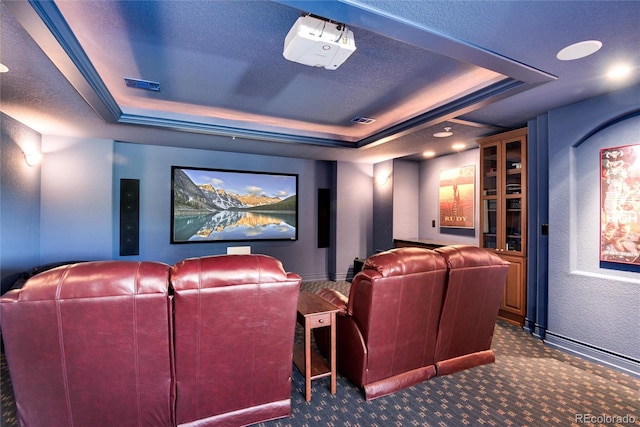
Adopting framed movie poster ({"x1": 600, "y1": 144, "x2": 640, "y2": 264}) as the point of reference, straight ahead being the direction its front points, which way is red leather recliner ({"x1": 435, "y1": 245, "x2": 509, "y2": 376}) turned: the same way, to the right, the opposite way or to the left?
to the right

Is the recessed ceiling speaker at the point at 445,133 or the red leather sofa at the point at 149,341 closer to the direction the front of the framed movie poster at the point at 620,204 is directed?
the red leather sofa

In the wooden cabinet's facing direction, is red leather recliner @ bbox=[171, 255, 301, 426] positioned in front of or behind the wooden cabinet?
in front

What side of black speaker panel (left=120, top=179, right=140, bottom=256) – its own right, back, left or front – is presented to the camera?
front

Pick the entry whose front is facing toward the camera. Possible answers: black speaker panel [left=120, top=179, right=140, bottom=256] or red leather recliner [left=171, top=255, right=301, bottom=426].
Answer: the black speaker panel

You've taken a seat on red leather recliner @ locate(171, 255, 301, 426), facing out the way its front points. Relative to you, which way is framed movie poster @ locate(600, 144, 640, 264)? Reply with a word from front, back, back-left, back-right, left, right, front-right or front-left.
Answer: right

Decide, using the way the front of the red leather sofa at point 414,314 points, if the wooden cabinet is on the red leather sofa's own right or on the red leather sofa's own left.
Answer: on the red leather sofa's own right

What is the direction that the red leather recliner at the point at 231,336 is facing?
away from the camera

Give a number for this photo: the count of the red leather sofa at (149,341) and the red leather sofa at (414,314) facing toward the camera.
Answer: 0

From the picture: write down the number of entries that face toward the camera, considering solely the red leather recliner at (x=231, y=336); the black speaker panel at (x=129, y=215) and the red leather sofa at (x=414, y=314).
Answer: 1

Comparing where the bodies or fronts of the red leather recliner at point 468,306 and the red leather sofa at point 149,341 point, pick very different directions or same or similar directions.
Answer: same or similar directions

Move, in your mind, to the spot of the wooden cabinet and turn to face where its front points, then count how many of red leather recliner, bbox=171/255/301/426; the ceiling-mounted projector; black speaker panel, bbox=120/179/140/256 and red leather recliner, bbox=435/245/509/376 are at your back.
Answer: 0

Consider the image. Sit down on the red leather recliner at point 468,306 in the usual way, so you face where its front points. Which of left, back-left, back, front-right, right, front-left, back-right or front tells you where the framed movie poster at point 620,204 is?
right

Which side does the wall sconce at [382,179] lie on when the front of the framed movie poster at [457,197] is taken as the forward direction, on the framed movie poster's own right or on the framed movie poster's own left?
on the framed movie poster's own right

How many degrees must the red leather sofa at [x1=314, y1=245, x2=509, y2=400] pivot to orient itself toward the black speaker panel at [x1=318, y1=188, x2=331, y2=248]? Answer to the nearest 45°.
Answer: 0° — it already faces it

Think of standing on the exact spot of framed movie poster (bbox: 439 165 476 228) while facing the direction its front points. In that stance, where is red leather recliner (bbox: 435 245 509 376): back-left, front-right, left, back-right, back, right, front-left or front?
front-left

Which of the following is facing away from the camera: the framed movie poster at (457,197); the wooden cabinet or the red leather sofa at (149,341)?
the red leather sofa

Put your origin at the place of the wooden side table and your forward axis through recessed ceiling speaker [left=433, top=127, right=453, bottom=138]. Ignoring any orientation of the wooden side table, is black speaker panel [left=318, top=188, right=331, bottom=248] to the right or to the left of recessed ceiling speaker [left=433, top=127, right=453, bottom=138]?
left

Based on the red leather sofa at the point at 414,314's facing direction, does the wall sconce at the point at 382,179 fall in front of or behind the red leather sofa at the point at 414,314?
in front

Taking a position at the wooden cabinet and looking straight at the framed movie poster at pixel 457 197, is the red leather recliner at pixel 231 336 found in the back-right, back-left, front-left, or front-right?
back-left

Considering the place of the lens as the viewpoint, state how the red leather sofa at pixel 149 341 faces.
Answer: facing away from the viewer

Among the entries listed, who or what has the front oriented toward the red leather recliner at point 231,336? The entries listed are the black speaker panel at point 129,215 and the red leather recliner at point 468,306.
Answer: the black speaker panel
